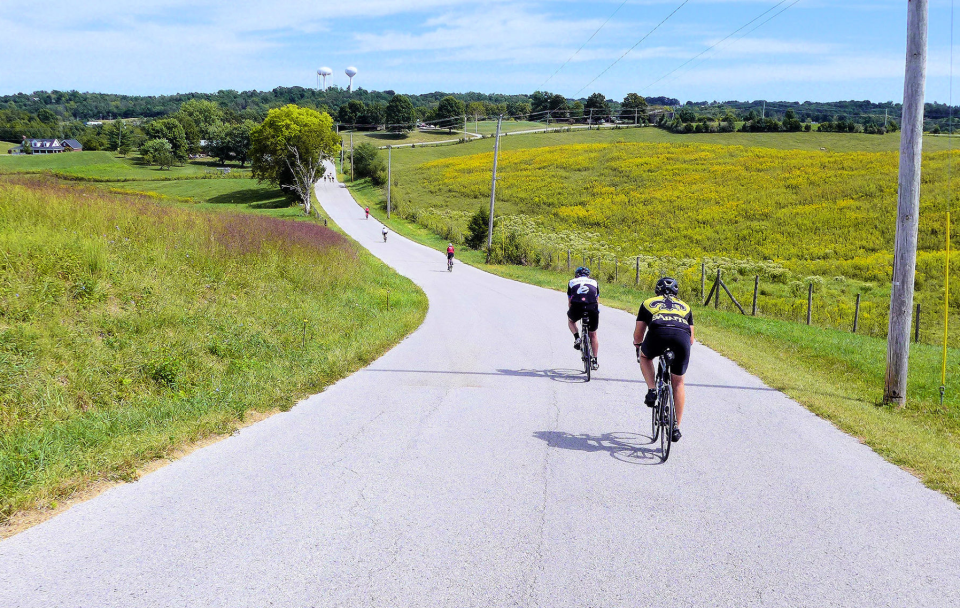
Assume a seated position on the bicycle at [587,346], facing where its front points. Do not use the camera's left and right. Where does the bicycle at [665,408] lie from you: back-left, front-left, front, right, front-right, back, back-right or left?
back

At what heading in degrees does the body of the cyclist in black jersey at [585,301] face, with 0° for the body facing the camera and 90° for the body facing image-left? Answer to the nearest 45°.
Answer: approximately 180°

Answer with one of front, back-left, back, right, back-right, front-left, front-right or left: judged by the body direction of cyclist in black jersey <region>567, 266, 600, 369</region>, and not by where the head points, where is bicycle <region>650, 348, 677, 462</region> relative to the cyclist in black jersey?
back

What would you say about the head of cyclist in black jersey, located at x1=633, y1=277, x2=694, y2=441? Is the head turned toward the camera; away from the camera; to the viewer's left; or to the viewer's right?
away from the camera

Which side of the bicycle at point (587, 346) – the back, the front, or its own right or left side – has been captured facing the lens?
back

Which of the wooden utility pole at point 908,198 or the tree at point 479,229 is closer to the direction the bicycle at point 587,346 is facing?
the tree

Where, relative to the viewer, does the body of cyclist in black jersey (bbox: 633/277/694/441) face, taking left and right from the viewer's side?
facing away from the viewer

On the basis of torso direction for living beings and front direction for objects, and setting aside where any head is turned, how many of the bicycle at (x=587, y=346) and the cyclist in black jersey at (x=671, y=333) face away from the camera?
2

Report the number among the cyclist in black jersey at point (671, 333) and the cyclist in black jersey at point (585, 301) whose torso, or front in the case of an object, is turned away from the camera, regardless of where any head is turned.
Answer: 2

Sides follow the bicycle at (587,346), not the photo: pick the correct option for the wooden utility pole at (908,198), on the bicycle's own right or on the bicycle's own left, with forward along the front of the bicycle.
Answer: on the bicycle's own right
